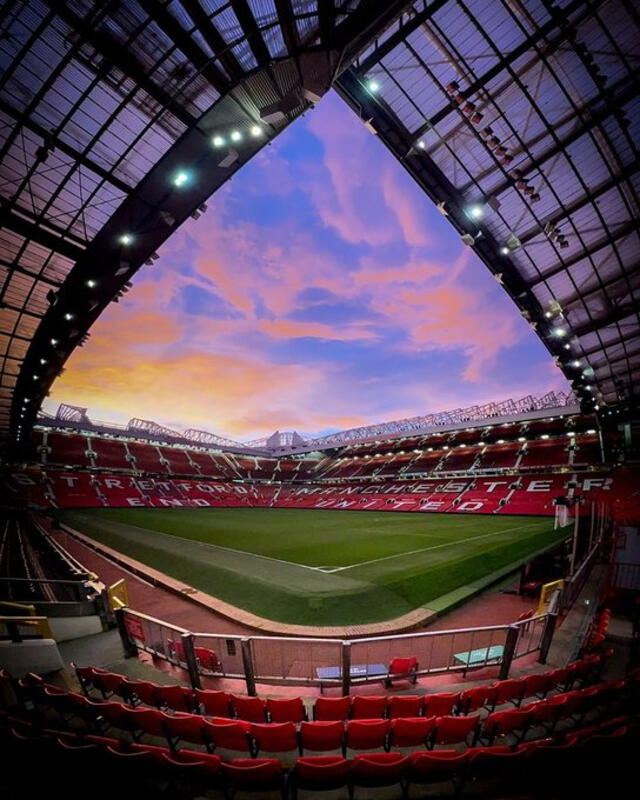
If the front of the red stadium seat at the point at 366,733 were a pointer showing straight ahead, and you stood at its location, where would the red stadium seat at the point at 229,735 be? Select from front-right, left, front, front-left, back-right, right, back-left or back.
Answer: left

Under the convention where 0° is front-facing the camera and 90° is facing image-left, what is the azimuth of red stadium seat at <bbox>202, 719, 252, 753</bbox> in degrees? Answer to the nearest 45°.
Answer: approximately 180°

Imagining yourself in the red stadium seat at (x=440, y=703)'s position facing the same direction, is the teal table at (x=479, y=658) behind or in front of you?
in front

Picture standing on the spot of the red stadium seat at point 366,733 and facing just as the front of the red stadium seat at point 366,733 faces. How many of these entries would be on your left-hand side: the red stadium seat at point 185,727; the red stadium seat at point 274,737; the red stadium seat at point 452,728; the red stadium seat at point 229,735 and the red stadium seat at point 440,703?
3

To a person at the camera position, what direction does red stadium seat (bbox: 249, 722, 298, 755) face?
facing away from the viewer

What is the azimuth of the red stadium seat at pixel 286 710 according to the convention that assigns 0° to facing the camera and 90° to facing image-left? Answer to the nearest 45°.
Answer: approximately 180°

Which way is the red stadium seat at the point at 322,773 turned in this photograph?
away from the camera

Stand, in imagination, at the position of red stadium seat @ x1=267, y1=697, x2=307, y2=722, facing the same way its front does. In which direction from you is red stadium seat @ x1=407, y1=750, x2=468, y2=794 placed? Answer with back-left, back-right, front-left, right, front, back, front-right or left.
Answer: back-right

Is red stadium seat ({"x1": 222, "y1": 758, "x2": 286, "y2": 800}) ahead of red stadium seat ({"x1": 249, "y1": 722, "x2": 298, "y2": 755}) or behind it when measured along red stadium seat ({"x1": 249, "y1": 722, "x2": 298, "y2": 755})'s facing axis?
behind

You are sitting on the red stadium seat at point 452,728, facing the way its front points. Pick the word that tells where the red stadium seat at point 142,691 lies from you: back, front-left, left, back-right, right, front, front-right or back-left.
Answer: left

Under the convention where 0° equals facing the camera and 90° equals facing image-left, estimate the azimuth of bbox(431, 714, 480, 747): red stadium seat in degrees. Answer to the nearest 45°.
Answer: approximately 180°
